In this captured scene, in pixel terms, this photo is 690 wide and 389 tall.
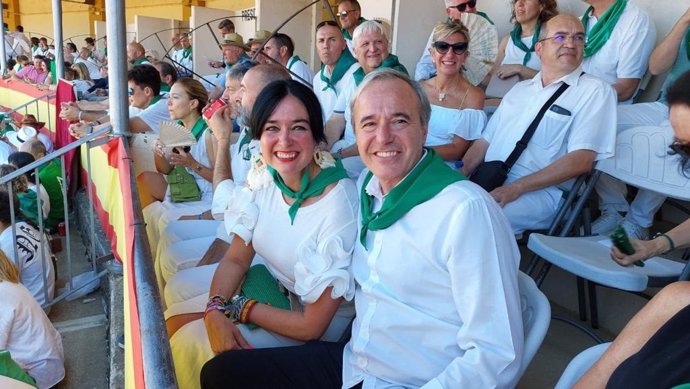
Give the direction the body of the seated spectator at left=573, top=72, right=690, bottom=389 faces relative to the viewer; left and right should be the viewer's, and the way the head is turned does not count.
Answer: facing to the left of the viewer

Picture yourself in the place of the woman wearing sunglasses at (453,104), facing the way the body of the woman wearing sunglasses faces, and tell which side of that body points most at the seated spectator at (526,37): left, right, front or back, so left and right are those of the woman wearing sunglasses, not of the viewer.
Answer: back

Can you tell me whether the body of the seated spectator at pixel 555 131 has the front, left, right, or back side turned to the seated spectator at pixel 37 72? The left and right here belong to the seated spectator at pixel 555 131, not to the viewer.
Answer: right

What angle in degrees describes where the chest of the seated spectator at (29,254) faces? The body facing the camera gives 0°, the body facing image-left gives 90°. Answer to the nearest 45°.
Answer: approximately 135°

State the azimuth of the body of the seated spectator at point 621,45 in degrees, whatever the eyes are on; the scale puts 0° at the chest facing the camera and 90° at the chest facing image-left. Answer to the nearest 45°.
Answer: approximately 45°

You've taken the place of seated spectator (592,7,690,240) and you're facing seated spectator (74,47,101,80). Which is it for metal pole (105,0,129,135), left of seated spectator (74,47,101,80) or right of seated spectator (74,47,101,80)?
left
